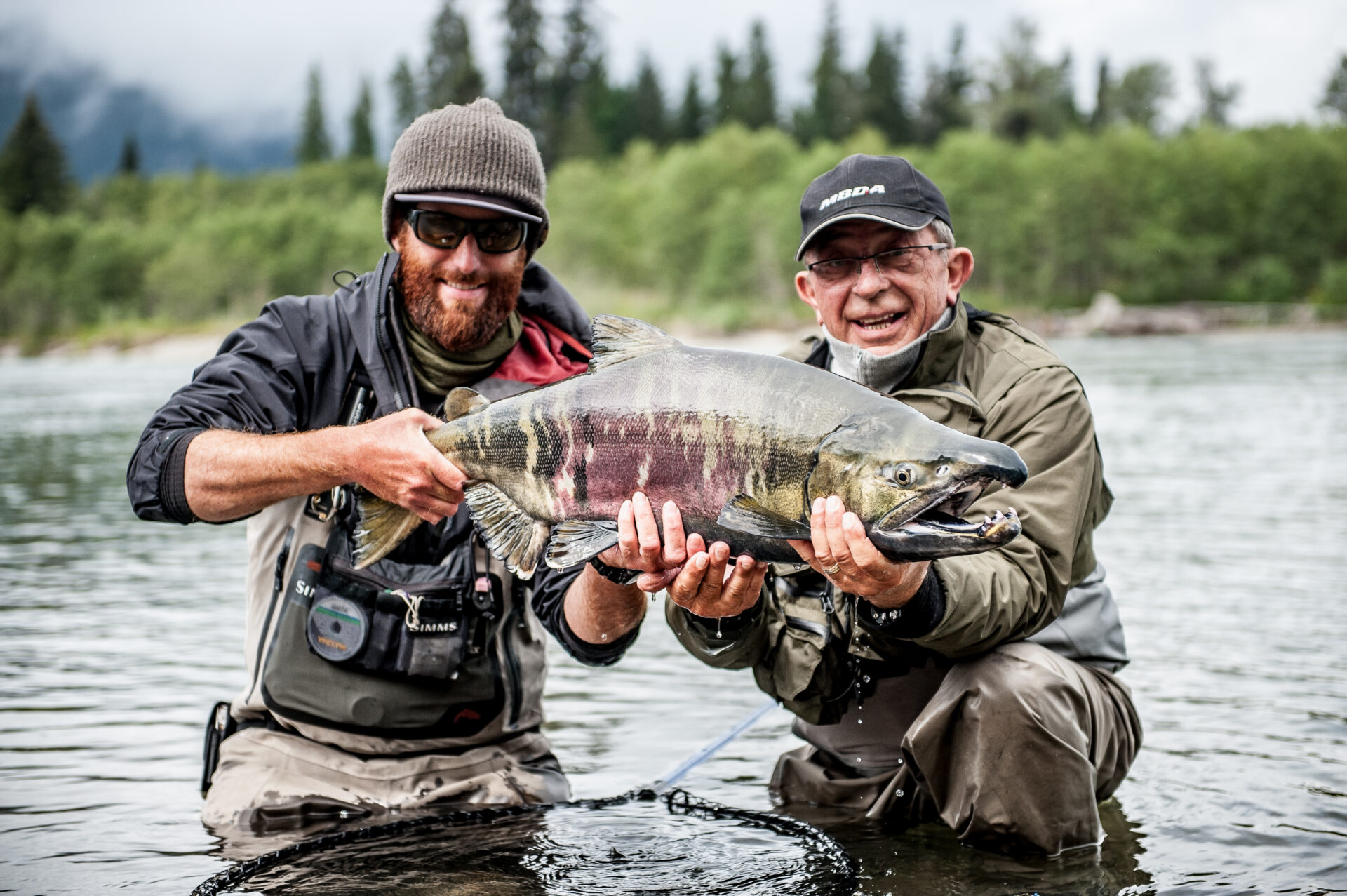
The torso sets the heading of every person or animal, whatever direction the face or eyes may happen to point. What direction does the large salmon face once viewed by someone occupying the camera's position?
facing to the right of the viewer

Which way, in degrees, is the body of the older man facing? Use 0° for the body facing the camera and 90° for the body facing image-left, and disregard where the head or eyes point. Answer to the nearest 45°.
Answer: approximately 45°

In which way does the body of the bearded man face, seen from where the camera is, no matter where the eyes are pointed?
toward the camera

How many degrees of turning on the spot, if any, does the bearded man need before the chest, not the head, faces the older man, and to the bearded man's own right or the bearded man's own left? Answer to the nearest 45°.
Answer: approximately 90° to the bearded man's own left

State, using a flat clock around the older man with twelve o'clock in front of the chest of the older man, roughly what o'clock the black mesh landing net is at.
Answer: The black mesh landing net is roughly at 1 o'clock from the older man.

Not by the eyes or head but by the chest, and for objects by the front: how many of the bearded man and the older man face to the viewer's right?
0
